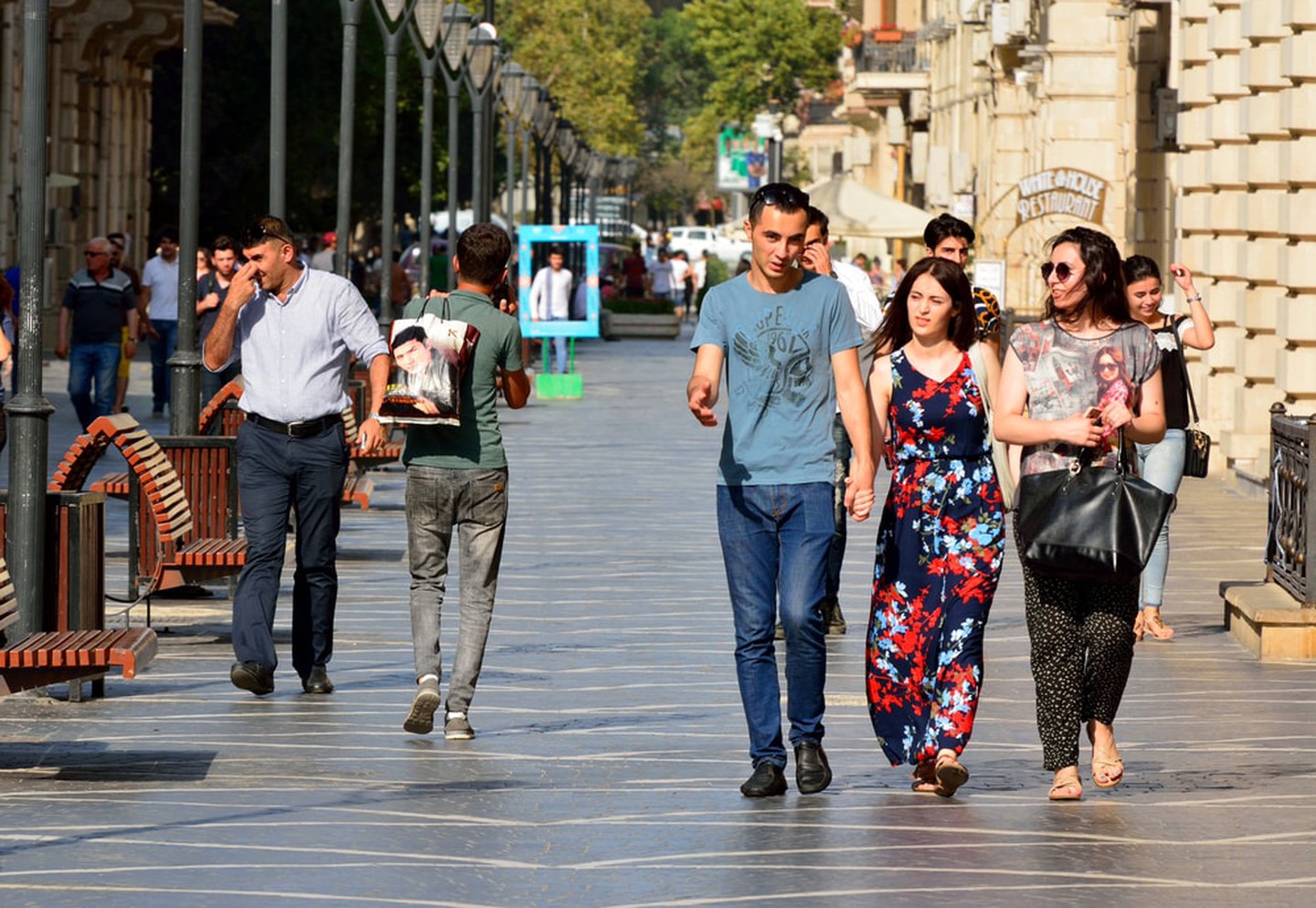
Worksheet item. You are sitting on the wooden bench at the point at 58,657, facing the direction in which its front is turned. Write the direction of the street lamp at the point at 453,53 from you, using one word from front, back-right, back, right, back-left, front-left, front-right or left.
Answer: left

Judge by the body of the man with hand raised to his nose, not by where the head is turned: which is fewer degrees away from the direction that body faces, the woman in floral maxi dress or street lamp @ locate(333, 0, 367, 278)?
the woman in floral maxi dress

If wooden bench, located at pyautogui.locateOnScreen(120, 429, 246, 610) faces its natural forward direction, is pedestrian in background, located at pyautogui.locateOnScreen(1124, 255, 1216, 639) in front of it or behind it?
in front

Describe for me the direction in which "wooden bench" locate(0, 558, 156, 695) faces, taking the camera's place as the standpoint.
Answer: facing to the right of the viewer

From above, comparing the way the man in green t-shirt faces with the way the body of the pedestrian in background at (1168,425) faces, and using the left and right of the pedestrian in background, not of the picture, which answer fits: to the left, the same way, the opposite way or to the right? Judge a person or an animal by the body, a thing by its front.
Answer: the opposite way

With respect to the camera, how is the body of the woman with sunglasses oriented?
toward the camera

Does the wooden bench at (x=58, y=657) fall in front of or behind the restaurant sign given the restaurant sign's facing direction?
in front

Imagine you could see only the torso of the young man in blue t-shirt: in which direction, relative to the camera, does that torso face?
toward the camera

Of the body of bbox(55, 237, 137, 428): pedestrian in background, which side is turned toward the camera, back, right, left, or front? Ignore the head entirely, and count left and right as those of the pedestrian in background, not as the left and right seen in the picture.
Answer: front

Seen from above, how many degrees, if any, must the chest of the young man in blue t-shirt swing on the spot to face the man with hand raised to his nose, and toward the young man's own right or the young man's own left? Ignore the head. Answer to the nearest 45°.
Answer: approximately 135° to the young man's own right

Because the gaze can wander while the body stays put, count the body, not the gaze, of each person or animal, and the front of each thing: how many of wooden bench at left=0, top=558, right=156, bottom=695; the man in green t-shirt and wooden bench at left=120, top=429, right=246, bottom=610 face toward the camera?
0
